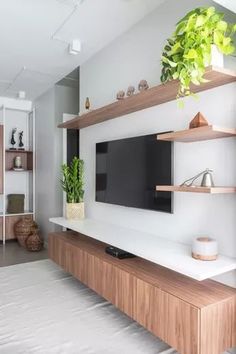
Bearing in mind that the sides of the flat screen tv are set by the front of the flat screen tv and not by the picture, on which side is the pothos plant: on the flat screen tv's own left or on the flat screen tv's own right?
on the flat screen tv's own left

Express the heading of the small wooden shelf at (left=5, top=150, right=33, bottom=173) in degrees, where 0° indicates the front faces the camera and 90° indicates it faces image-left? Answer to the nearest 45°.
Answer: approximately 0°

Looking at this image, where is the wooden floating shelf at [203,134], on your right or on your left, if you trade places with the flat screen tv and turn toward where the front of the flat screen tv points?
on your left

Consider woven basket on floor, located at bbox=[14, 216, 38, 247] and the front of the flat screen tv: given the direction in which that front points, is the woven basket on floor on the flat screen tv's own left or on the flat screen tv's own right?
on the flat screen tv's own right

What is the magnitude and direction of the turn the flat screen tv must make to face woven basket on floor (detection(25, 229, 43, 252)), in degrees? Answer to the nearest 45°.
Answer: approximately 90° to its right

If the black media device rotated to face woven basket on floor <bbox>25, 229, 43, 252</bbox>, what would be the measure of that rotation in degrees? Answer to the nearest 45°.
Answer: approximately 90° to its right

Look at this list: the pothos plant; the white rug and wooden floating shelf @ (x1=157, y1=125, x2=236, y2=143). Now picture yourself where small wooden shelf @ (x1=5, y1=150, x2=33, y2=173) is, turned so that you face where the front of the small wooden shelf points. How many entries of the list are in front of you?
3

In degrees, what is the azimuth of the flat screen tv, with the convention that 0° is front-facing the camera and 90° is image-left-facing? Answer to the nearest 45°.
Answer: approximately 45°

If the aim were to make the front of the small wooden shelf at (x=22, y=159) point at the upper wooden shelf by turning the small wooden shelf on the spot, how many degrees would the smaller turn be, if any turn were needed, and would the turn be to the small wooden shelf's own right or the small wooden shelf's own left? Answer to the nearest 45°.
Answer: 0° — it already faces it
